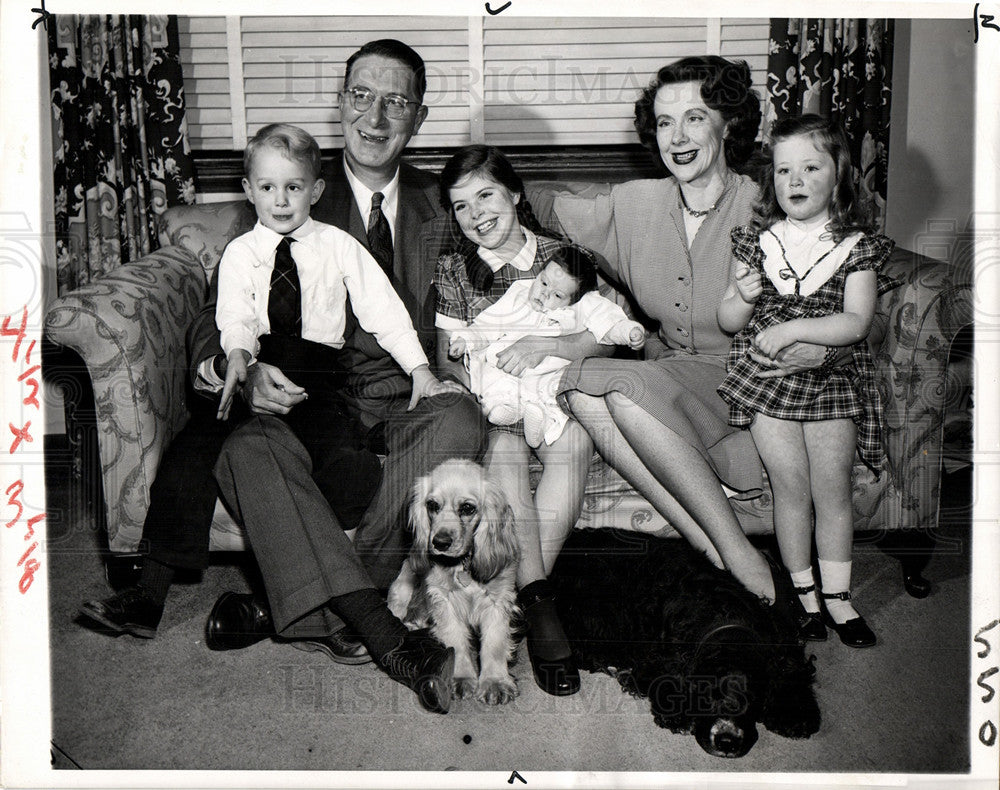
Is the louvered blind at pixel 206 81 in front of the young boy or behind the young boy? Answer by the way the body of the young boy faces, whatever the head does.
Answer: behind

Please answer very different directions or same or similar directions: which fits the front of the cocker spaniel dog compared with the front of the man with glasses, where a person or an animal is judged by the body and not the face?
same or similar directions

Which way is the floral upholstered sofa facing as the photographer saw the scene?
facing the viewer

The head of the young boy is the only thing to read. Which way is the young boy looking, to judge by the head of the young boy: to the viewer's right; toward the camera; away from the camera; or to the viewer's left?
toward the camera

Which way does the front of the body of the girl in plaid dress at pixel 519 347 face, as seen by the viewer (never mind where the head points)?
toward the camera

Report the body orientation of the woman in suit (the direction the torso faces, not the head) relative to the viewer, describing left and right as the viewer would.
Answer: facing the viewer and to the left of the viewer

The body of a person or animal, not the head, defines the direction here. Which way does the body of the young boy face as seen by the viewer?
toward the camera

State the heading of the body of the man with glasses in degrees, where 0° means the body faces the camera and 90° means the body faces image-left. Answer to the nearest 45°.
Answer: approximately 0°

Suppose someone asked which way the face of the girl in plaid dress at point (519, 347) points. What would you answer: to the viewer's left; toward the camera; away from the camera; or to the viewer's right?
toward the camera

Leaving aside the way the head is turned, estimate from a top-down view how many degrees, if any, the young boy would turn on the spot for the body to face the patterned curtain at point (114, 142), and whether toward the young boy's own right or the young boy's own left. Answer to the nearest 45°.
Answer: approximately 135° to the young boy's own right

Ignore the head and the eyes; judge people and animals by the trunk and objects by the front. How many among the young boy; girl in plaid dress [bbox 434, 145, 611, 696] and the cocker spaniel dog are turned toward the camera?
3

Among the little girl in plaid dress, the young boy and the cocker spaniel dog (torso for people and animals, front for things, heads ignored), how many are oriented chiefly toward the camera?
3

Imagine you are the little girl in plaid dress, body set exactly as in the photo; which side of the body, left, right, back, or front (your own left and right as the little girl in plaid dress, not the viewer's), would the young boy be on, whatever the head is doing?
right
